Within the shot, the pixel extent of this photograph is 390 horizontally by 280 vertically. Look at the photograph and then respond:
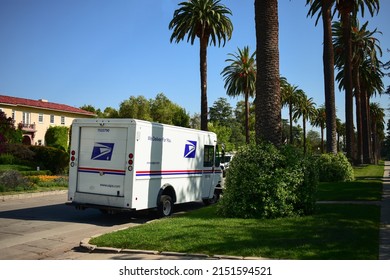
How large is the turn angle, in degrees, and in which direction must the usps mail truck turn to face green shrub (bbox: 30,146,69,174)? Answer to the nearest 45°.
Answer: approximately 45° to its left

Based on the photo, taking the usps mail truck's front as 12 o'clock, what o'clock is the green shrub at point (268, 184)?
The green shrub is roughly at 2 o'clock from the usps mail truck.

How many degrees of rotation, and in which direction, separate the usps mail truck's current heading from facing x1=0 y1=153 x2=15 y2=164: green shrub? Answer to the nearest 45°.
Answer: approximately 90° to its left

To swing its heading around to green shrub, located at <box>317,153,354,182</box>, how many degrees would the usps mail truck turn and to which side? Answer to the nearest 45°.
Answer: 0° — it already faces it

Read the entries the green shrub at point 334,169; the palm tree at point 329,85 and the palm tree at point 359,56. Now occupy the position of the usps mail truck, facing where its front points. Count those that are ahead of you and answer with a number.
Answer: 3

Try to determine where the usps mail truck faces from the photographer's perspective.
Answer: facing away from the viewer and to the right of the viewer

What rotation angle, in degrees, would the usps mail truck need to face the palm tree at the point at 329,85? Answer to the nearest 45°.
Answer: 0° — it already faces it
